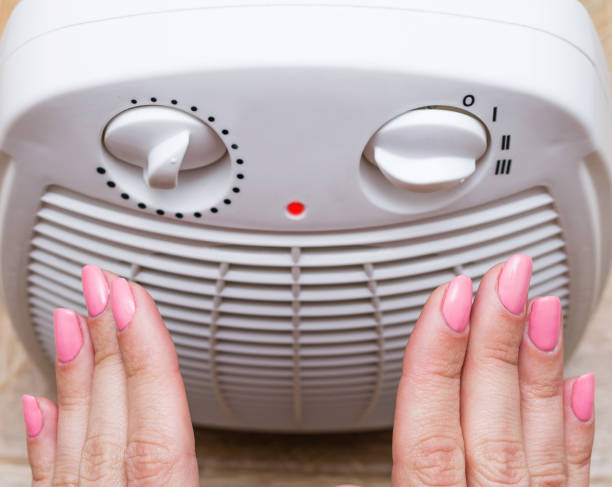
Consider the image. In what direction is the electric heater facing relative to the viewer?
toward the camera
